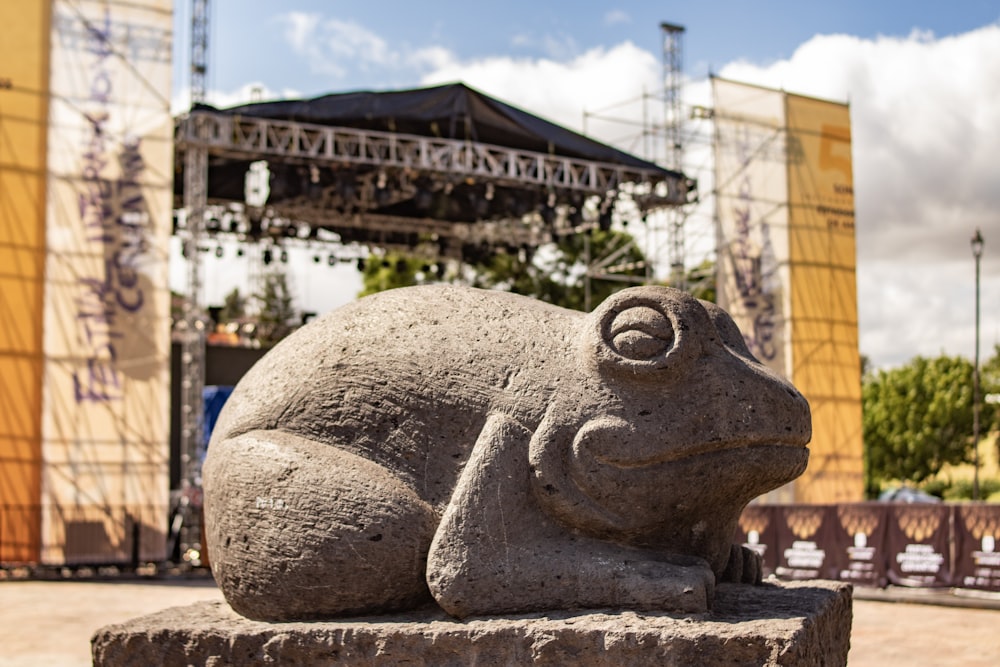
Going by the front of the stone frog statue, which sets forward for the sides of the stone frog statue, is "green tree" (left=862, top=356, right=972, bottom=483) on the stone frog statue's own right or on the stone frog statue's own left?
on the stone frog statue's own left

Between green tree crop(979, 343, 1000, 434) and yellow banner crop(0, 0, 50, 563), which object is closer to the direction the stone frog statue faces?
the green tree

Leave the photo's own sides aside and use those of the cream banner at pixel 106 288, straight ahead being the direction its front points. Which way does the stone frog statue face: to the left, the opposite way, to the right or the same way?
to the left

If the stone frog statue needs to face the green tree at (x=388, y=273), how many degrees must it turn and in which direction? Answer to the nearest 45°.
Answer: approximately 90° to its left

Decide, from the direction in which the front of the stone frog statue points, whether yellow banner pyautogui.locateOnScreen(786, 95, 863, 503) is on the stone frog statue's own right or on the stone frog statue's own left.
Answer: on the stone frog statue's own left

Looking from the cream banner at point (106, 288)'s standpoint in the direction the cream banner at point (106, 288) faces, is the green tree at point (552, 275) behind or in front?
behind

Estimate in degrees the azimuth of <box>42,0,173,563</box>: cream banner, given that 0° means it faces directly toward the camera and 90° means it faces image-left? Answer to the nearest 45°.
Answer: approximately 0°

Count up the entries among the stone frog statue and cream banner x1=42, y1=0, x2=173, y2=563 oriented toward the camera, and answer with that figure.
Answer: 1

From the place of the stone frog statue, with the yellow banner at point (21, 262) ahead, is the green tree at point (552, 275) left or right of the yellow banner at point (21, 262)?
right

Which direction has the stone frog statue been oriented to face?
to the viewer's right

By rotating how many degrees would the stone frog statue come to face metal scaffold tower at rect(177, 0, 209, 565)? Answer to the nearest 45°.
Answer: approximately 90° to its left

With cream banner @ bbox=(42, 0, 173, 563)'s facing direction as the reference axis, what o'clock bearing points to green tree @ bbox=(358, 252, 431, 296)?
The green tree is roughly at 7 o'clock from the cream banner.
